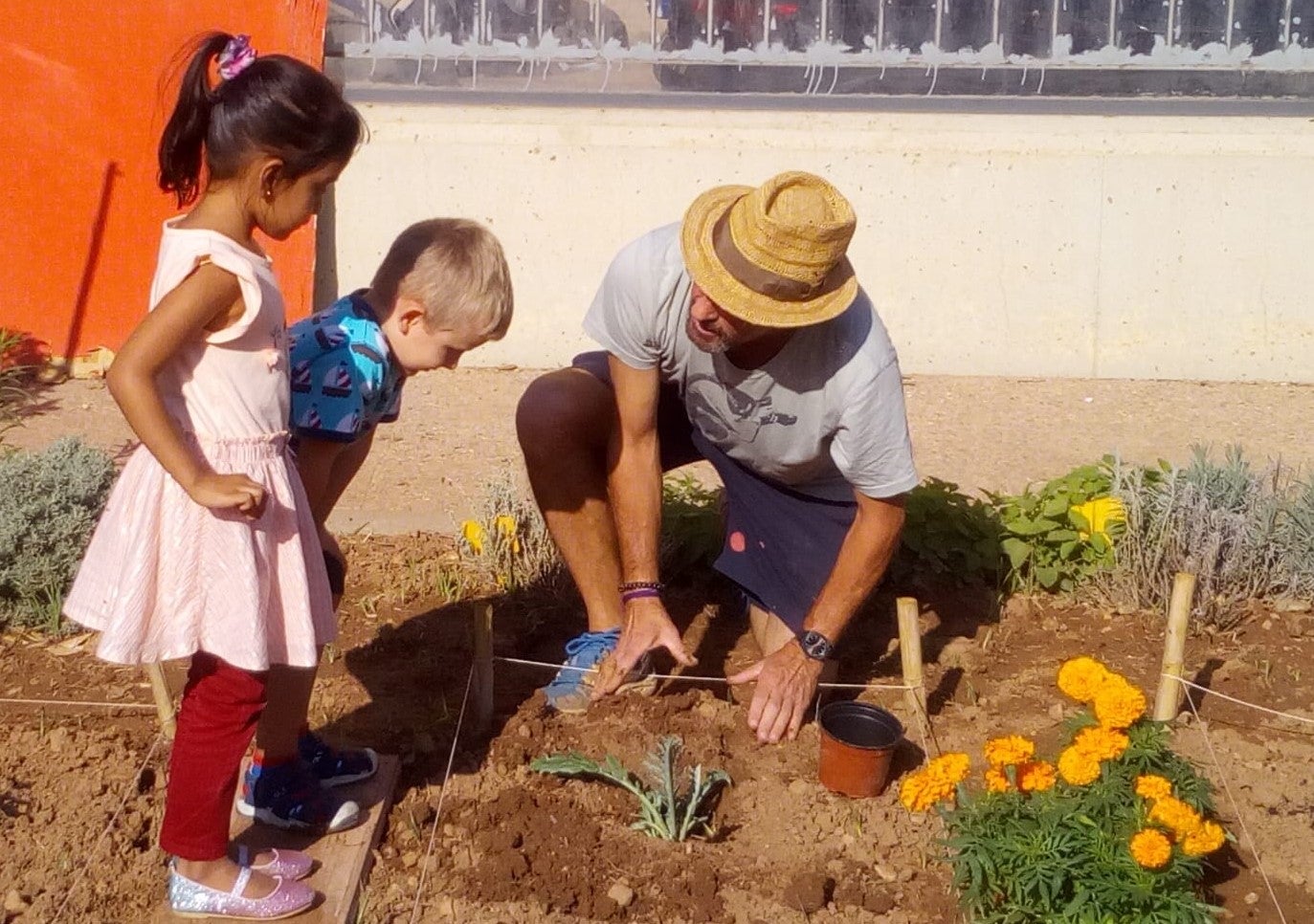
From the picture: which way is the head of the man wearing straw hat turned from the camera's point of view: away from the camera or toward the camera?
toward the camera

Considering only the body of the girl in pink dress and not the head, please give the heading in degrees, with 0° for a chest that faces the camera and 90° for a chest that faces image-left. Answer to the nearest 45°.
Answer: approximately 270°

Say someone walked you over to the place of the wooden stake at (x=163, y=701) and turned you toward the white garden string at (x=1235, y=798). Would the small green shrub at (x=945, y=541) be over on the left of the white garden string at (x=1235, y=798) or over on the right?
left

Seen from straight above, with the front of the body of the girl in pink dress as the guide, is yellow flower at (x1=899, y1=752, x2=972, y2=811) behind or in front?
in front

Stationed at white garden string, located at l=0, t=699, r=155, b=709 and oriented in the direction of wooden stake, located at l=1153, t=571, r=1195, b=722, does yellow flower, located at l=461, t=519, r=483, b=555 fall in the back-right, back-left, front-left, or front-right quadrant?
front-left

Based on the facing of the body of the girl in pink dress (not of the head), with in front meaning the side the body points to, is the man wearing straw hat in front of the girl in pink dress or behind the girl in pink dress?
in front

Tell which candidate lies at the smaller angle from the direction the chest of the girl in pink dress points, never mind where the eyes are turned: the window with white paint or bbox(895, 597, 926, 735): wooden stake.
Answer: the wooden stake

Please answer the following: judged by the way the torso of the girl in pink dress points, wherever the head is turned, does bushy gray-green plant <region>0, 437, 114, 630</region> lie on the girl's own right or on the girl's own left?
on the girl's own left

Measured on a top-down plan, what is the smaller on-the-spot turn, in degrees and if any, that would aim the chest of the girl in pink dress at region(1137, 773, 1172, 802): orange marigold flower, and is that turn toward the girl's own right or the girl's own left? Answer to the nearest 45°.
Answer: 0° — they already face it
